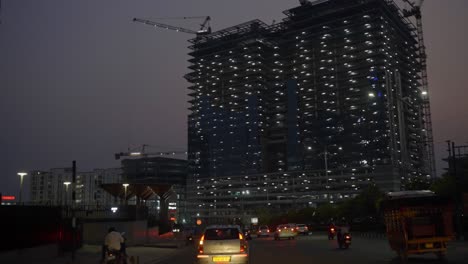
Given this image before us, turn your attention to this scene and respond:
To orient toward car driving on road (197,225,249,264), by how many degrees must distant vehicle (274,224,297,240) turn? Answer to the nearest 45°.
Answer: approximately 180°

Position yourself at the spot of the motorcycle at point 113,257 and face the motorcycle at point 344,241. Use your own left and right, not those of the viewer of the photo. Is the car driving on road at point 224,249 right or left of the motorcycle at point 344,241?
right

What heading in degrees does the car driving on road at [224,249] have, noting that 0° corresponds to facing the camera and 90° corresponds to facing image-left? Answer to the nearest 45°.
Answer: approximately 180°

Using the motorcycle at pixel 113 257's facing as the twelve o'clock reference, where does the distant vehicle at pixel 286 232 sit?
The distant vehicle is roughly at 1 o'clock from the motorcycle.

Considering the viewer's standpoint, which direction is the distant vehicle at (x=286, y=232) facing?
facing away from the viewer

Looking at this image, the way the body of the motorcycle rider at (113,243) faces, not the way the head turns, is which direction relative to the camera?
away from the camera

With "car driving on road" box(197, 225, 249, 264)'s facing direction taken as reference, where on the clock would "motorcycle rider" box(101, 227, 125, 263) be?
The motorcycle rider is roughly at 9 o'clock from the car driving on road.

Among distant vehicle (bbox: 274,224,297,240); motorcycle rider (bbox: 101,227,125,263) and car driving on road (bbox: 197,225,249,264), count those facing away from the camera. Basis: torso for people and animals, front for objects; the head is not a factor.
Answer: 3

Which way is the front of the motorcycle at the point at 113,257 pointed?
away from the camera

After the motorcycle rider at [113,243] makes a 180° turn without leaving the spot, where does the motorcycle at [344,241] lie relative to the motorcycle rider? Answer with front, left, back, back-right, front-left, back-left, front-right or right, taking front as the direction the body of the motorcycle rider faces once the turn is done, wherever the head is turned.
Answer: back-left

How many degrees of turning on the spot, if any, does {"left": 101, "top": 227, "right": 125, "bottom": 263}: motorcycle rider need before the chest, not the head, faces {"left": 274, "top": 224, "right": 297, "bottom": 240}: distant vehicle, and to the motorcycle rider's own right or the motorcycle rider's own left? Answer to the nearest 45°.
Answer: approximately 45° to the motorcycle rider's own right
